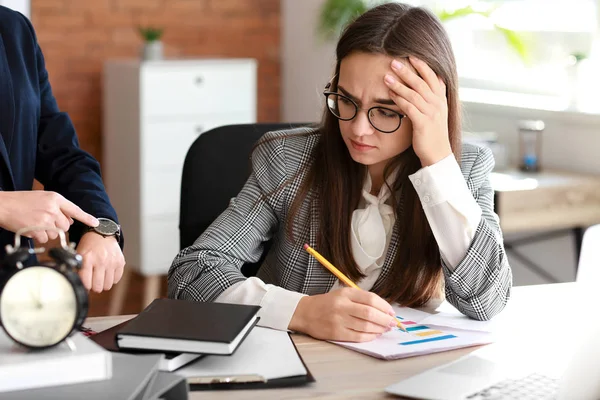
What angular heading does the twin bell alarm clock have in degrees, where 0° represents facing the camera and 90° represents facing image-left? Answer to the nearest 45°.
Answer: approximately 0°

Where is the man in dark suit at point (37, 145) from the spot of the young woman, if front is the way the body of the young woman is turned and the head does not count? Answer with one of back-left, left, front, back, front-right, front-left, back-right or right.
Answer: right

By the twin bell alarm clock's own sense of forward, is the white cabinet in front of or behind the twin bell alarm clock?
behind

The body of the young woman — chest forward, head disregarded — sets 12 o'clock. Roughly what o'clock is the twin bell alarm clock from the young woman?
The twin bell alarm clock is roughly at 1 o'clock from the young woman.

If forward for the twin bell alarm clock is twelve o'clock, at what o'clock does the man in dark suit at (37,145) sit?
The man in dark suit is roughly at 6 o'clock from the twin bell alarm clock.

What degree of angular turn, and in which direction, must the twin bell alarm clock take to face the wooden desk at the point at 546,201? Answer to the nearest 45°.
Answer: approximately 135° to its left

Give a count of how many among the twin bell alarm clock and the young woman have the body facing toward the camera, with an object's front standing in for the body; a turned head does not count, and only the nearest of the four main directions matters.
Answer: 2

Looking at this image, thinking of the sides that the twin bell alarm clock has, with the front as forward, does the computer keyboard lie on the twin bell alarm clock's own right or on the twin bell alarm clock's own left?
on the twin bell alarm clock's own left

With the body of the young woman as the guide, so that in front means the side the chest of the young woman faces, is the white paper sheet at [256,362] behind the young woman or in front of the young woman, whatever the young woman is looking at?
in front

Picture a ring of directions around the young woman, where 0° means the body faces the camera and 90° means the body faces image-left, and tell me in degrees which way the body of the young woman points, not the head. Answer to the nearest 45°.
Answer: approximately 0°
